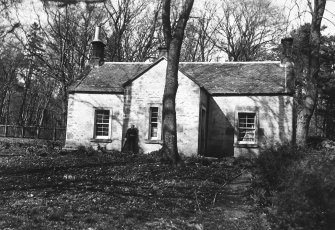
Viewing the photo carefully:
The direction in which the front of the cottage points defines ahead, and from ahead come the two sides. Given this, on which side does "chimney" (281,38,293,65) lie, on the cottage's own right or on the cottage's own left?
on the cottage's own left

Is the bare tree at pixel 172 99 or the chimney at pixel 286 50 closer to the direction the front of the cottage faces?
the bare tree

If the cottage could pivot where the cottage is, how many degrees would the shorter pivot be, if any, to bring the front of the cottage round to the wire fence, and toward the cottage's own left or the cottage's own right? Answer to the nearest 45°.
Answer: approximately 135° to the cottage's own right

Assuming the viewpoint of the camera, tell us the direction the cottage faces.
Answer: facing the viewer

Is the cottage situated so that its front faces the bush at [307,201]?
yes

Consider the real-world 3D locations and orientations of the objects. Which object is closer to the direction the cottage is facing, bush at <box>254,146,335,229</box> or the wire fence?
the bush

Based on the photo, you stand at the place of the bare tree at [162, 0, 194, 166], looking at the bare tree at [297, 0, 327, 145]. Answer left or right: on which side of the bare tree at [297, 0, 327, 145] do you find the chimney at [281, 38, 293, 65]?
left

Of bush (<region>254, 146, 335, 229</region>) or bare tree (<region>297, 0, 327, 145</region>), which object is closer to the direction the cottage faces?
the bush
